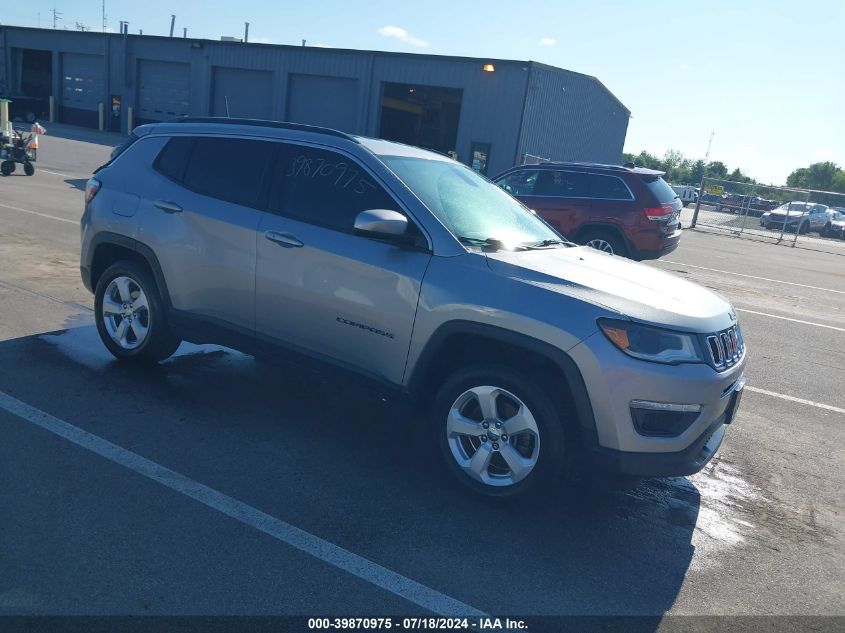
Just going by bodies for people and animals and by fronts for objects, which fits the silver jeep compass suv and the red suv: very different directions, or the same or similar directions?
very different directions

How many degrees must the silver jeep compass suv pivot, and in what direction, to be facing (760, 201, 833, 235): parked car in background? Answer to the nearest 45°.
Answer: approximately 90° to its left

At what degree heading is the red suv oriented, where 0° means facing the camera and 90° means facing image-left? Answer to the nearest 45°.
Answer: approximately 135°

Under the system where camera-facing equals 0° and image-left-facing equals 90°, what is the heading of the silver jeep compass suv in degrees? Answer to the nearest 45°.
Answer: approximately 315°

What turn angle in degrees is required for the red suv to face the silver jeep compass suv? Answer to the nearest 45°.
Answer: approximately 135° to its left

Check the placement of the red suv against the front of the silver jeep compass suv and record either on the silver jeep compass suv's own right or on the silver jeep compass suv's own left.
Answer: on the silver jeep compass suv's own left

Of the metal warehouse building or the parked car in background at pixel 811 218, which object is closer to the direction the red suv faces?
the metal warehouse building

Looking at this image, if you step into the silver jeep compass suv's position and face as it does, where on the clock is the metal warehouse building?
The metal warehouse building is roughly at 7 o'clock from the silver jeep compass suv.
